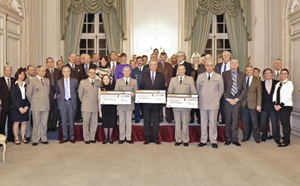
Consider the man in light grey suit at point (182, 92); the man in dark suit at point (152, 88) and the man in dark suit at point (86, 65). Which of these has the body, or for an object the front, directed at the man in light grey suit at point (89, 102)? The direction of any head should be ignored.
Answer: the man in dark suit at point (86, 65)

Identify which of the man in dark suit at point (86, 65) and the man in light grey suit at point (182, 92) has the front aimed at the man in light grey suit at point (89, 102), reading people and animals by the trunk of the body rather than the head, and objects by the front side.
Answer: the man in dark suit

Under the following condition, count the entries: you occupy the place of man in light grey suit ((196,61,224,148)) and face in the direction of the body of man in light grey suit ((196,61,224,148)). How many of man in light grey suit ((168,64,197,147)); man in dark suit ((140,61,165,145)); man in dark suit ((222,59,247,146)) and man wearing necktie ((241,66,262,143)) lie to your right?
2

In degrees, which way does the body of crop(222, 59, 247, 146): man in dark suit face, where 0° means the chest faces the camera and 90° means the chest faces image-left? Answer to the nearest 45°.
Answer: approximately 0°

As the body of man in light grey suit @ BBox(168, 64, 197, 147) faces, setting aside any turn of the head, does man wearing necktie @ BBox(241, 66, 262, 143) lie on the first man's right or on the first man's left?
on the first man's left

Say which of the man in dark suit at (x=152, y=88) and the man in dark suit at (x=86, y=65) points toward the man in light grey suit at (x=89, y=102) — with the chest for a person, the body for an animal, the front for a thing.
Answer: the man in dark suit at (x=86, y=65)

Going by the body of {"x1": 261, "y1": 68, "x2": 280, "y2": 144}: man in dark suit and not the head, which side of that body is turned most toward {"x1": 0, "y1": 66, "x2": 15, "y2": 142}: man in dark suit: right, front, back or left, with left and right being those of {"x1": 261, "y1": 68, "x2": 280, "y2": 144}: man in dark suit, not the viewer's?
right

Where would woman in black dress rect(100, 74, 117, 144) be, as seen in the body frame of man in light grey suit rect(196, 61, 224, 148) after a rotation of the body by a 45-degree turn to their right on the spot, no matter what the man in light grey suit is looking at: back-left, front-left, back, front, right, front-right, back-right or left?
front-right

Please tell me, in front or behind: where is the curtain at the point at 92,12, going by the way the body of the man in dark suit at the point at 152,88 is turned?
behind
